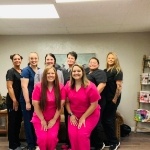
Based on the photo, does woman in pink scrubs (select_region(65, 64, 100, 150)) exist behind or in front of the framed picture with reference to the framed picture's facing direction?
in front

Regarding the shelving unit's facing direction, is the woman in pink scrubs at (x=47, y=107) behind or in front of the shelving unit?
in front

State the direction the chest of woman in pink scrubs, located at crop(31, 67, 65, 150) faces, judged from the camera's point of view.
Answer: toward the camera

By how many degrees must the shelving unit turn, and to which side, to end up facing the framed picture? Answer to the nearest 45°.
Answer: approximately 45° to its right

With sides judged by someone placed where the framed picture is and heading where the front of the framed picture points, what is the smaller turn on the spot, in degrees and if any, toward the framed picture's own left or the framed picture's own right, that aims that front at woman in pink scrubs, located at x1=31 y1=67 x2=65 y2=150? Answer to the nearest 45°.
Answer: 0° — it already faces them

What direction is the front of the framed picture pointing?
toward the camera

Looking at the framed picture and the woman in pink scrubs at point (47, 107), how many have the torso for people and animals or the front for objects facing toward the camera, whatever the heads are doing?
2
